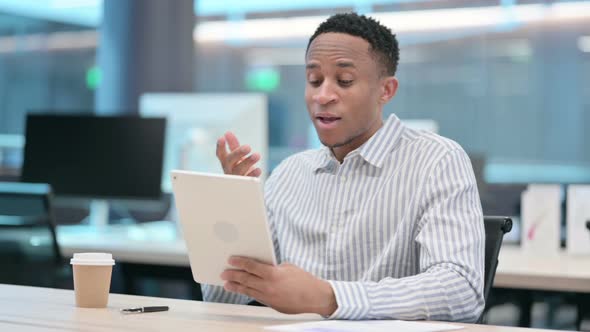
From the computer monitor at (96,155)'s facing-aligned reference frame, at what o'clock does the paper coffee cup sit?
The paper coffee cup is roughly at 12 o'clock from the computer monitor.

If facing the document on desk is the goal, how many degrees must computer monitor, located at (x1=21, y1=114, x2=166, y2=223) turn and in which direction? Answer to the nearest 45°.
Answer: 0° — it already faces it

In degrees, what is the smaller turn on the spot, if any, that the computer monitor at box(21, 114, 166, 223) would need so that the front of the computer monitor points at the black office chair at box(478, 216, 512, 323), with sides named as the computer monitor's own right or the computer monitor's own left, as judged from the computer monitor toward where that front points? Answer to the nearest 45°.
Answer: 0° — it already faces it

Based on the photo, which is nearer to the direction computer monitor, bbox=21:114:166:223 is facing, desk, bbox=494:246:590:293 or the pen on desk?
the pen on desk

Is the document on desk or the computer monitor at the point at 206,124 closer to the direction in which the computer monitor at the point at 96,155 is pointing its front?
the document on desk

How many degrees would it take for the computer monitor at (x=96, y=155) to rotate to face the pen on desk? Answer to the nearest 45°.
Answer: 0° — it already faces it

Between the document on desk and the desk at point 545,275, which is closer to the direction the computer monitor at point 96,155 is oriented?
the document on desk

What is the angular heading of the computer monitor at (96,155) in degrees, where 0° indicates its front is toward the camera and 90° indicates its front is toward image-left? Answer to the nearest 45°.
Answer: approximately 0°
